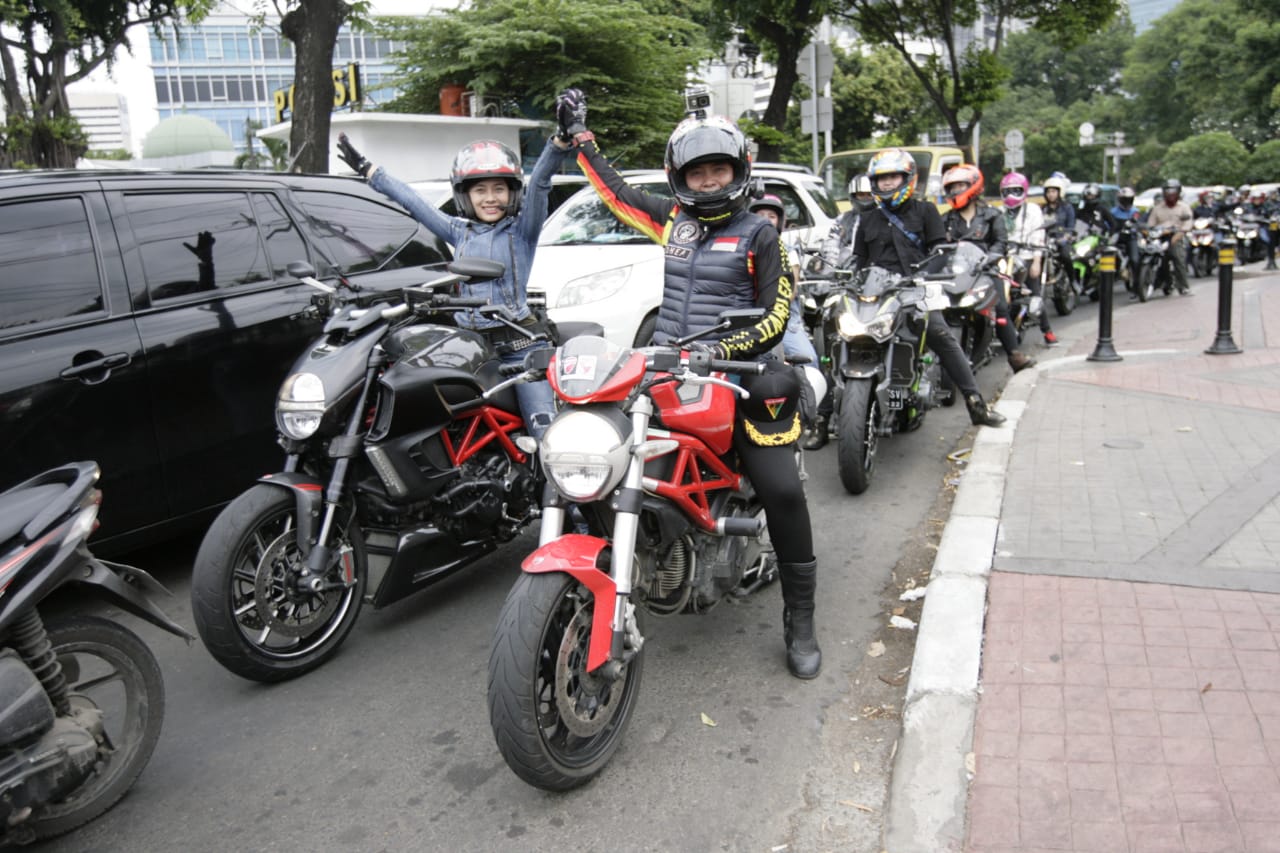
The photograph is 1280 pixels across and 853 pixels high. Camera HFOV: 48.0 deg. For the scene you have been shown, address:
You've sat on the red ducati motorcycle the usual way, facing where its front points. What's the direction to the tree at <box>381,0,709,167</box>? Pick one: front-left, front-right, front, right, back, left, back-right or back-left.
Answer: back-right

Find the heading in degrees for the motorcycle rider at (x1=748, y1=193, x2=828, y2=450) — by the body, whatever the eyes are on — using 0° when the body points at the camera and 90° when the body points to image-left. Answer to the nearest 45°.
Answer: approximately 45°

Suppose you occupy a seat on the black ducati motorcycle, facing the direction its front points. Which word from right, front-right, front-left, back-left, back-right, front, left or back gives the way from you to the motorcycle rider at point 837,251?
back

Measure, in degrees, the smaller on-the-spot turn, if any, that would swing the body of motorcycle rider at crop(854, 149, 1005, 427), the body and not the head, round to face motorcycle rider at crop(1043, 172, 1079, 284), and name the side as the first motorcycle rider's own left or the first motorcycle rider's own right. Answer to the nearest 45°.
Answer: approximately 180°
